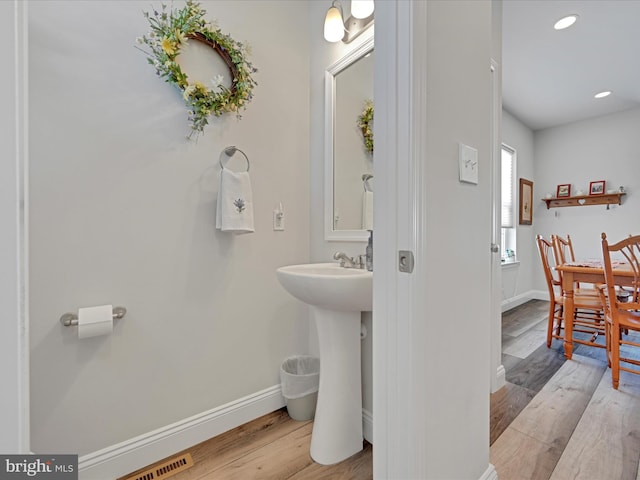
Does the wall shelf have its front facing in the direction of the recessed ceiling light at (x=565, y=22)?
yes

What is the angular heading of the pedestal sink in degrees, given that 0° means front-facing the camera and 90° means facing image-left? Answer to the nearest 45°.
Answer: approximately 45°

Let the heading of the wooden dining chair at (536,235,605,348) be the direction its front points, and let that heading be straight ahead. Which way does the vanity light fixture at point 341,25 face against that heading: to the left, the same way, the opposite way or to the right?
to the right

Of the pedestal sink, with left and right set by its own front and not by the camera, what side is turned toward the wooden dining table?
back

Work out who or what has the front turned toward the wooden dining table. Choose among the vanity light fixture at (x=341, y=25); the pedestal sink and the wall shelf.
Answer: the wall shelf

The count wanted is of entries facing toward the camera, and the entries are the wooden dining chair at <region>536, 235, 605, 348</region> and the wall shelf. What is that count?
1

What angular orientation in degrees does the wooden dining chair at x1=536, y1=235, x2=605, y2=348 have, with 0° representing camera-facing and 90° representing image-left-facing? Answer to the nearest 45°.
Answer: approximately 270°

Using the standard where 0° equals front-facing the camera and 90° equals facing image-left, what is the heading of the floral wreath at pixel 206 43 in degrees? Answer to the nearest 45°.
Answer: approximately 315°

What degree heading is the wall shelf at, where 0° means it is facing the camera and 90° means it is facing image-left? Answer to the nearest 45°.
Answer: approximately 0°

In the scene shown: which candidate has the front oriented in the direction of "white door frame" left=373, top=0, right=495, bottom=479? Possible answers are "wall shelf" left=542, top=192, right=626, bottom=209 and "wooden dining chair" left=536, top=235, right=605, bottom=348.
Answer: the wall shelf

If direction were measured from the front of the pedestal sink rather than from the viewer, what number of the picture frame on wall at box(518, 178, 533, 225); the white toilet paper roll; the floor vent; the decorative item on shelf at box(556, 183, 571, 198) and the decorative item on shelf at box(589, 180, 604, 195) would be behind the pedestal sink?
3

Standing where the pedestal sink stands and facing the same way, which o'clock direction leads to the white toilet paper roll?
The white toilet paper roll is roughly at 1 o'clock from the pedestal sink.

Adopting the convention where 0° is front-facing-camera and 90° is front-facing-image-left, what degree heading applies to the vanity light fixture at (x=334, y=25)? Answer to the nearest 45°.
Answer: approximately 45°
